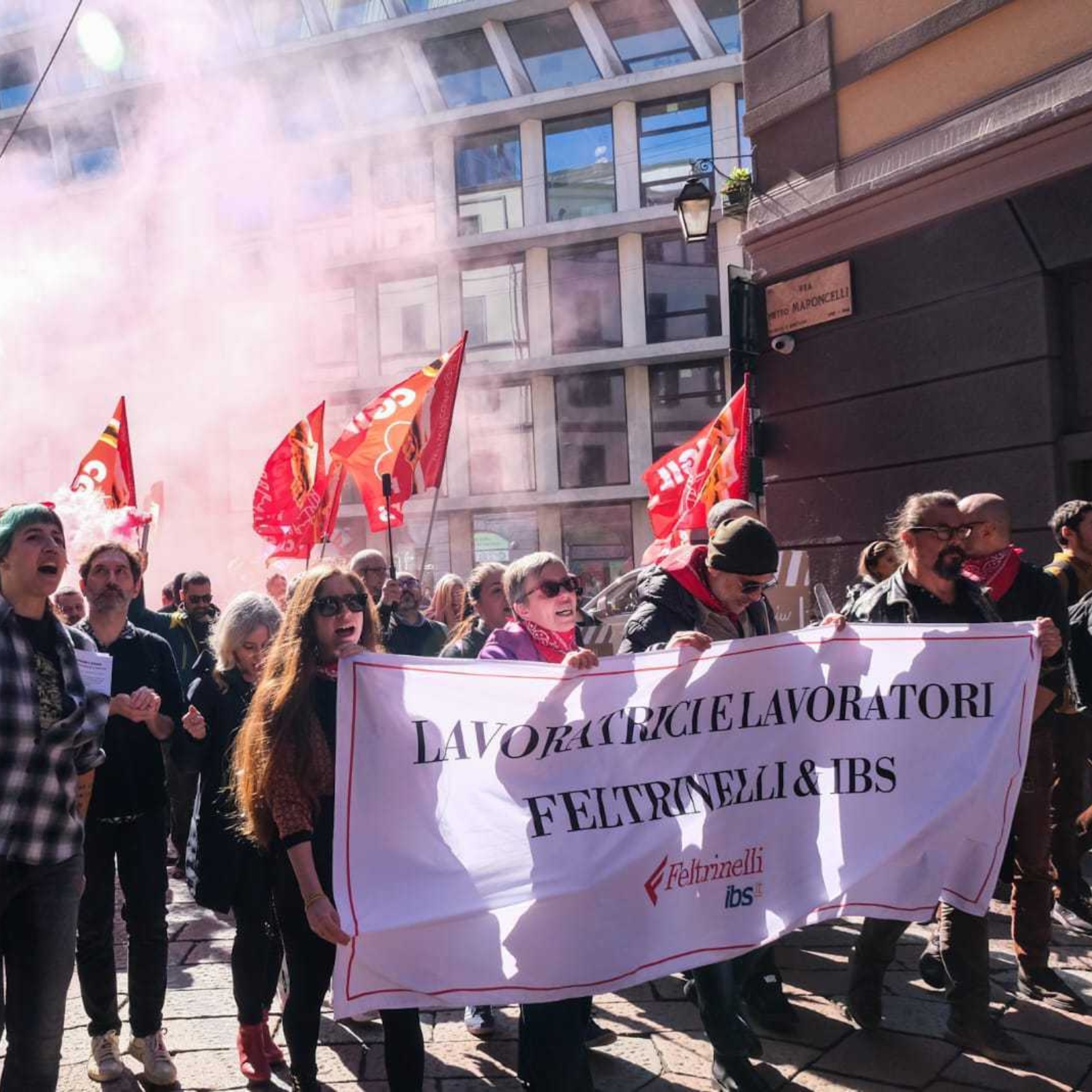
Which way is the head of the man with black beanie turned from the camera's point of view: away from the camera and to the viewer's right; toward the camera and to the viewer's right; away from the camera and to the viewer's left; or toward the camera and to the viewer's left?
toward the camera and to the viewer's right

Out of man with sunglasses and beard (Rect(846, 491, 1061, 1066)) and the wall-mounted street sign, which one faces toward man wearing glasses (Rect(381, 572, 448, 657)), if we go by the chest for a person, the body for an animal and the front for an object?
the wall-mounted street sign

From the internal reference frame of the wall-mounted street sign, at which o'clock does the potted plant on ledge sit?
The potted plant on ledge is roughly at 4 o'clock from the wall-mounted street sign.

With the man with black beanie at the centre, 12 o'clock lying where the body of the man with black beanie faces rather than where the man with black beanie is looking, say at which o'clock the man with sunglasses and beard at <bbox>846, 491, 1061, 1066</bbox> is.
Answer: The man with sunglasses and beard is roughly at 10 o'clock from the man with black beanie.

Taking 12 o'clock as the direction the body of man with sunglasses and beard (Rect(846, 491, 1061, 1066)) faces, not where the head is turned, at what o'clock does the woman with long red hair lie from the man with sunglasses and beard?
The woman with long red hair is roughly at 3 o'clock from the man with sunglasses and beard.

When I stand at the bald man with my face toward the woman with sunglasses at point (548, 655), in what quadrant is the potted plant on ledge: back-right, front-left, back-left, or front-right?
back-right

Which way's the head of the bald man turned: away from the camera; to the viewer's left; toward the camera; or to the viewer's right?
to the viewer's left
